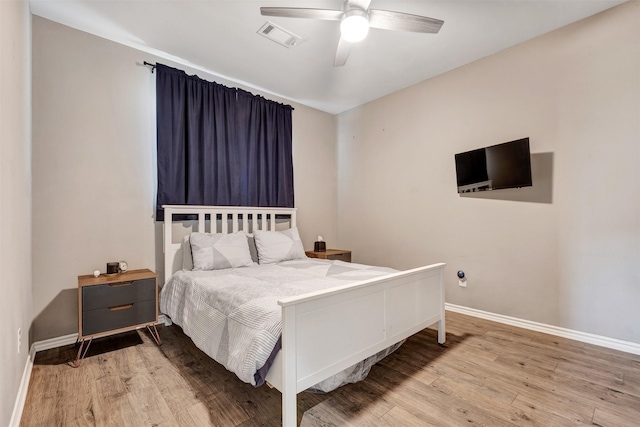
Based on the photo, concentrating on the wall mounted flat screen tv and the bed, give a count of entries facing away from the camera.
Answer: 0

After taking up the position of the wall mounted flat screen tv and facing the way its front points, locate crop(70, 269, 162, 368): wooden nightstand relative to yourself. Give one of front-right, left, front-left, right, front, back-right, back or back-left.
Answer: front

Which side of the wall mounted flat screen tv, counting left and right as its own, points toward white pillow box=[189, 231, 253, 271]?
front

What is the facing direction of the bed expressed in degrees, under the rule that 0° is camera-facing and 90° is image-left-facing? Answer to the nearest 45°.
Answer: approximately 315°

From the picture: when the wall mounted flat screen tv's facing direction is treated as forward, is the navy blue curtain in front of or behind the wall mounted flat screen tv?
in front

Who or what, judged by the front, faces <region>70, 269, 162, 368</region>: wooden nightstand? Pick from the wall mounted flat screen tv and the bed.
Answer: the wall mounted flat screen tv

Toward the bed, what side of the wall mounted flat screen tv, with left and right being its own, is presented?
front

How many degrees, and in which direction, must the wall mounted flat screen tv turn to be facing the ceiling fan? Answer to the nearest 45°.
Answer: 0° — it already faces it

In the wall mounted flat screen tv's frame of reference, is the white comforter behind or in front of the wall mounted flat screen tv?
in front

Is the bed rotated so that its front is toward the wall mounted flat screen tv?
no

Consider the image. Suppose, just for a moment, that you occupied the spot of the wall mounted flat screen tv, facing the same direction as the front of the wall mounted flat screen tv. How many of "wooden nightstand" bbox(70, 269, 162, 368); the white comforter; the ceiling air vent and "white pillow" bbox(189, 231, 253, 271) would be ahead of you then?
4

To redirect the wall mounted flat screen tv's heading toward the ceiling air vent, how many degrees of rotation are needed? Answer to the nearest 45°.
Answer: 0° — it already faces it

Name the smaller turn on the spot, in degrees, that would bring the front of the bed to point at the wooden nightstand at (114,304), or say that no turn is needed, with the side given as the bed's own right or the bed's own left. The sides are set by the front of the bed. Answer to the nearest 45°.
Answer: approximately 135° to the bed's own right

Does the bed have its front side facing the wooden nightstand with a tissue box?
no

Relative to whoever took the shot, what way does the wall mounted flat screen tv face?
facing the viewer and to the left of the viewer
